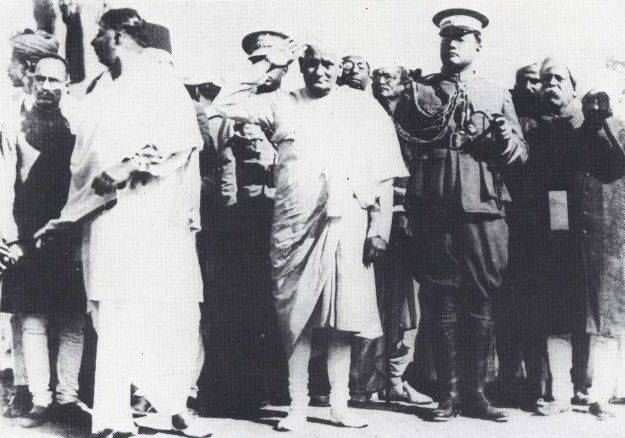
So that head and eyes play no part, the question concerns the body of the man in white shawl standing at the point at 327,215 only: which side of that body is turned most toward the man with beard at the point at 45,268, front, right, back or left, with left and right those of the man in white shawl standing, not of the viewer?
right

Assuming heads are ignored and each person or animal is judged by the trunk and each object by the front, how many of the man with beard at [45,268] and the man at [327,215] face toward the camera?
2

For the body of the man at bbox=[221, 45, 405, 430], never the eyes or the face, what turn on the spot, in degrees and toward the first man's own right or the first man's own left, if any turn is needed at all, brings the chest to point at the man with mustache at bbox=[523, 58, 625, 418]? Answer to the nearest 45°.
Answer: approximately 90° to the first man's own left

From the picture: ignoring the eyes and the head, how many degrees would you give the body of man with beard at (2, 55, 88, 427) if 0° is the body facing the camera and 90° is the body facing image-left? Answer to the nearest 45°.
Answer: approximately 0°

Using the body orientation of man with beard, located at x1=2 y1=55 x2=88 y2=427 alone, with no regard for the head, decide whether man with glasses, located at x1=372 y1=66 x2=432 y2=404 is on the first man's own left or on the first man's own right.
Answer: on the first man's own left

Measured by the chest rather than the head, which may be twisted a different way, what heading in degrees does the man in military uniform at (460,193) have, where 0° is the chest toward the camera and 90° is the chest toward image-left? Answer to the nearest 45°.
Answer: approximately 0°

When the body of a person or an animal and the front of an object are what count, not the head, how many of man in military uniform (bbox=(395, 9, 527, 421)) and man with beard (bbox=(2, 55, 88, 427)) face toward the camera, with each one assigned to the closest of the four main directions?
2

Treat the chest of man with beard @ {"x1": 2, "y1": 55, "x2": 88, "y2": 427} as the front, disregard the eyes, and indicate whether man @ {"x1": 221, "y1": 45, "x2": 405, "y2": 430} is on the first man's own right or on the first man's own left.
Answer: on the first man's own left

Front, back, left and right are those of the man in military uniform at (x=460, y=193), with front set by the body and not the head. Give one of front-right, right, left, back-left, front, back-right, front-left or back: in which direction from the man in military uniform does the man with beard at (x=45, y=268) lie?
right
